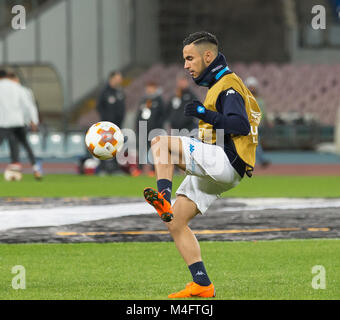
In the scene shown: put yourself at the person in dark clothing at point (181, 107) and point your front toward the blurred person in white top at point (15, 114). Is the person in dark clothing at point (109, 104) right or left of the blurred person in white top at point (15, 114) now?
right

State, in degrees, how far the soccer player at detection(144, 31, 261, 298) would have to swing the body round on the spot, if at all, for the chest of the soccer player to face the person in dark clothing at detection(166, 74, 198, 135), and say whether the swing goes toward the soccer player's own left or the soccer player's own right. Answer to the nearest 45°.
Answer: approximately 90° to the soccer player's own right

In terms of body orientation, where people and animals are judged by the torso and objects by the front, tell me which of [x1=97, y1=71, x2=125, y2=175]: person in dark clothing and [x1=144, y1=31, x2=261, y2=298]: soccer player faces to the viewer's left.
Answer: the soccer player

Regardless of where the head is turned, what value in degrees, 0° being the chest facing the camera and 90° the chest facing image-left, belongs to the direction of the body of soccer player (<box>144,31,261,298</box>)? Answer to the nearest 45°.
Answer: approximately 90°

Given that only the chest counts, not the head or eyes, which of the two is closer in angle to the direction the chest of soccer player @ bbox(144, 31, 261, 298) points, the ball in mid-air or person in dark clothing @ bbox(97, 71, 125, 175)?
the ball in mid-air

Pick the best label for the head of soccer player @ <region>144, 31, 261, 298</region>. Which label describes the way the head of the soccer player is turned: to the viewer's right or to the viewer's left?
to the viewer's left

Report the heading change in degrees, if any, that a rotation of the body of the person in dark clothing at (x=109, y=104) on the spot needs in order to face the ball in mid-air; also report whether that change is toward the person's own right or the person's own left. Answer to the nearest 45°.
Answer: approximately 45° to the person's own right

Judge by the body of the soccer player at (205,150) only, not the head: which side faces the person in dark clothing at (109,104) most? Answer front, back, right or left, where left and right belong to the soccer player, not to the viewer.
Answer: right

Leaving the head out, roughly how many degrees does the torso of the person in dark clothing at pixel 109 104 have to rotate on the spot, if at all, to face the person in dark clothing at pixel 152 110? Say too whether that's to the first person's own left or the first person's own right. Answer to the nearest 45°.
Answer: approximately 45° to the first person's own left

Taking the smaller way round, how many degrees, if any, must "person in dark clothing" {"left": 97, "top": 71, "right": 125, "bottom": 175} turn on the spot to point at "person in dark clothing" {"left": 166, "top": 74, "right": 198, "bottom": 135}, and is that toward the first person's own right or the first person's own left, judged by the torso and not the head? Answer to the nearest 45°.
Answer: approximately 45° to the first person's own left

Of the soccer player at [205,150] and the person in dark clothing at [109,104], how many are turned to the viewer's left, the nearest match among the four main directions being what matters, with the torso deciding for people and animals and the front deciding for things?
1

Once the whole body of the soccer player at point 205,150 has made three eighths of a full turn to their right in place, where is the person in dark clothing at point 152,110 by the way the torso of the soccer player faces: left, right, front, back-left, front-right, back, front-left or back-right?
front-left
